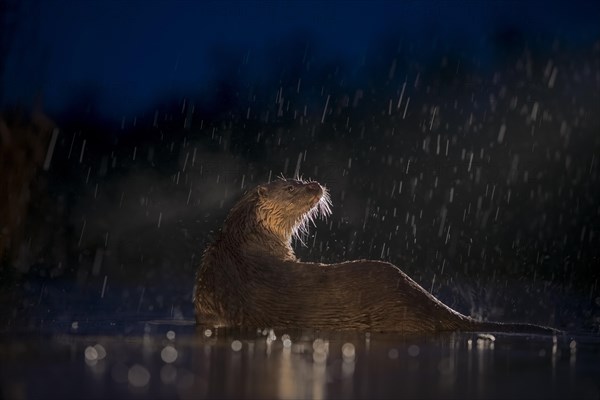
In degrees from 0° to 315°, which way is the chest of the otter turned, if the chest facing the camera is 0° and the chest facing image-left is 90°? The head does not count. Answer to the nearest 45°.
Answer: approximately 90°
